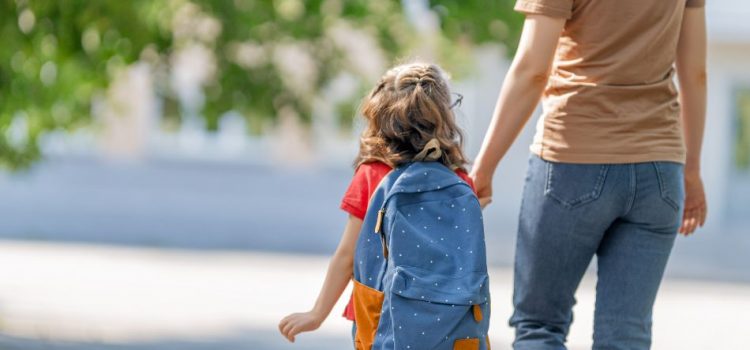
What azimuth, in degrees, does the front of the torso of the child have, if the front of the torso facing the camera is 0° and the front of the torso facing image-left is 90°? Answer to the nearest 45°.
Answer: approximately 180°

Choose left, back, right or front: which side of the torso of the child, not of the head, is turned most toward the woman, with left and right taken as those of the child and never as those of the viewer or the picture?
right

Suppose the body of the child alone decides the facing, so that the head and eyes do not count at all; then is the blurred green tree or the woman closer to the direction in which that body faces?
the blurred green tree

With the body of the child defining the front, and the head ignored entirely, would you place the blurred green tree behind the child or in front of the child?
in front
